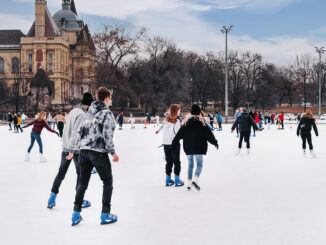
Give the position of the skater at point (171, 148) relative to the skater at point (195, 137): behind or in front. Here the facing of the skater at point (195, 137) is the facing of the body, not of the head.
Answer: in front

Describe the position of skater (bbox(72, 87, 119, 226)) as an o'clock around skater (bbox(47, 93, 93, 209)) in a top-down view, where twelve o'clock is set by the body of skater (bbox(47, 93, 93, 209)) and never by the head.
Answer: skater (bbox(72, 87, 119, 226)) is roughly at 4 o'clock from skater (bbox(47, 93, 93, 209)).

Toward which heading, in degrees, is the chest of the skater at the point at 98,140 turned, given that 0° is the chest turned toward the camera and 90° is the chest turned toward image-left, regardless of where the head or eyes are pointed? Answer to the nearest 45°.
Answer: approximately 225°

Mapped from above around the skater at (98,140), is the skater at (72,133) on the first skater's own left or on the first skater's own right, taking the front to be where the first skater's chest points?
on the first skater's own left

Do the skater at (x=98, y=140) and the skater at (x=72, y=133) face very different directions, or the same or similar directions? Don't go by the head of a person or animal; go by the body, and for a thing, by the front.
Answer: same or similar directions

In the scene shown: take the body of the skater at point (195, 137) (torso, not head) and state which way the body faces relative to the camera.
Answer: away from the camera

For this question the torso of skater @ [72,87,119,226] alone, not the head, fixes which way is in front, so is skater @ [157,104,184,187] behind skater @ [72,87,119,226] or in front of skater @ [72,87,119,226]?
in front

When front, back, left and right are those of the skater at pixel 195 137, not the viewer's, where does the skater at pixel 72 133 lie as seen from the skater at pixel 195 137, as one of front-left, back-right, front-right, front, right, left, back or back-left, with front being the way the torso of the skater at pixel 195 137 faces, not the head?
back-left

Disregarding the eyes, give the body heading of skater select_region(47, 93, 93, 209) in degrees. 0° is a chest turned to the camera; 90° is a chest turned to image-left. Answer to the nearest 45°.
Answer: approximately 225°

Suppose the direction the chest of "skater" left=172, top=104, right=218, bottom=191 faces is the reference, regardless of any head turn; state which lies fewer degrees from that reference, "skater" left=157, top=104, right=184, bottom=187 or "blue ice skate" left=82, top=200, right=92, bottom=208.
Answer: the skater

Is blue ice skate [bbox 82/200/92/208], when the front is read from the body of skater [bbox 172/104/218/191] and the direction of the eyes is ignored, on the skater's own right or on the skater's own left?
on the skater's own left
